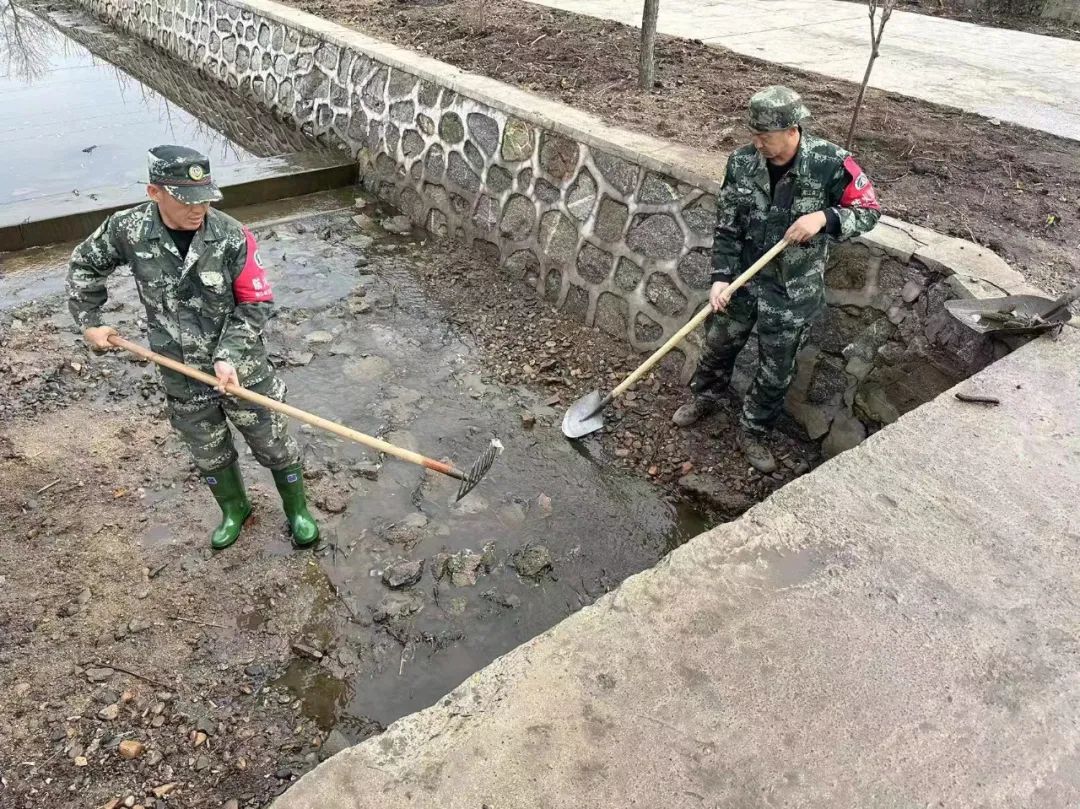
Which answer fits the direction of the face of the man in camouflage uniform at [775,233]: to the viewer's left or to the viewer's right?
to the viewer's left

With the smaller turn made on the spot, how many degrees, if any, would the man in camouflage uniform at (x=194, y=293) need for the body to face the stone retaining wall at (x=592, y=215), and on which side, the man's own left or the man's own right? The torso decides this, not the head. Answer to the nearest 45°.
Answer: approximately 135° to the man's own left

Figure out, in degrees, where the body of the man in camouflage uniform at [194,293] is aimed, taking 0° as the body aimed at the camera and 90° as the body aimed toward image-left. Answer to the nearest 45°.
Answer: approximately 0°

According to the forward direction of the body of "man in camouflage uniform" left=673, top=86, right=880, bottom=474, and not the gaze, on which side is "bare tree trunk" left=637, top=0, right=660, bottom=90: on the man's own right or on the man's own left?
on the man's own right
